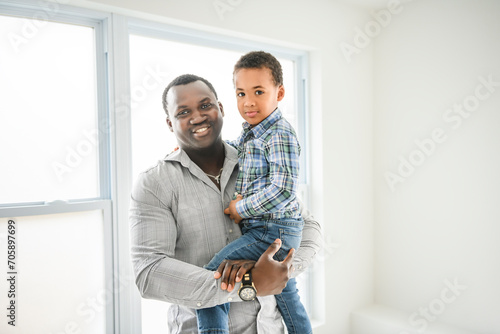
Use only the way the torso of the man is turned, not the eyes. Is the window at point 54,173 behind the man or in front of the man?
behind

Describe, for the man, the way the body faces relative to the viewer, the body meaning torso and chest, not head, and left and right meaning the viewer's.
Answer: facing the viewer and to the right of the viewer
